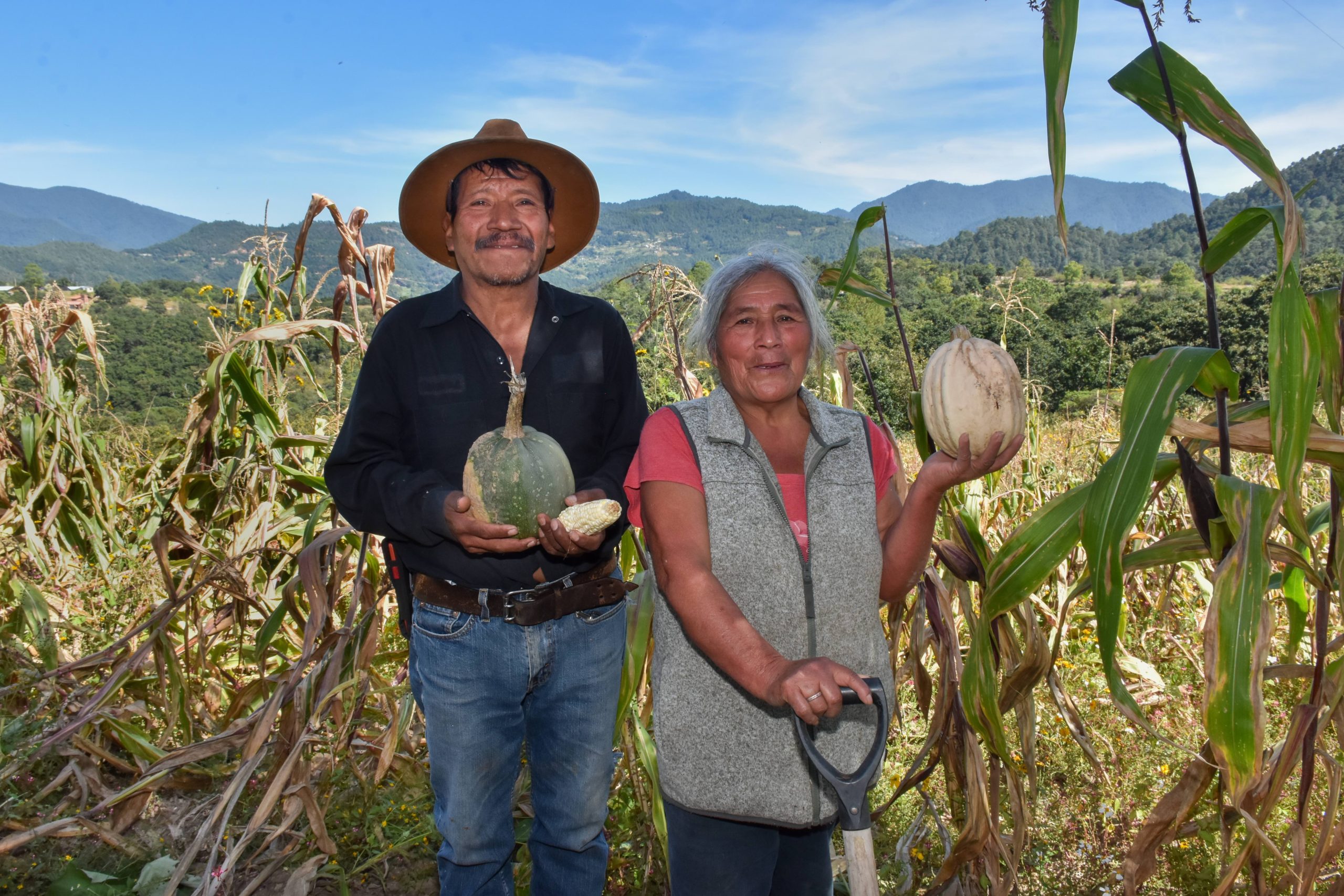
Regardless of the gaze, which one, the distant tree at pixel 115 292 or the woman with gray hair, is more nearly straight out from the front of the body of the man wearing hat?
the woman with gray hair

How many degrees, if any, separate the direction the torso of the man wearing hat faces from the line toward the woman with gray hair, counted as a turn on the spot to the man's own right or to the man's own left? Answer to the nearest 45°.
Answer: approximately 45° to the man's own left

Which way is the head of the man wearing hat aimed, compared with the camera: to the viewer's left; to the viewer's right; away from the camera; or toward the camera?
toward the camera

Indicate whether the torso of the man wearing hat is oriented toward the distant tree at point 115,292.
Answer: no

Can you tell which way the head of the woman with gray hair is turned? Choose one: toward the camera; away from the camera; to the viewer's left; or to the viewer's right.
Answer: toward the camera

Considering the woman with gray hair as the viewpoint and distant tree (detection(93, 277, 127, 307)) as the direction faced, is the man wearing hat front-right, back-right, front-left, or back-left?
front-left

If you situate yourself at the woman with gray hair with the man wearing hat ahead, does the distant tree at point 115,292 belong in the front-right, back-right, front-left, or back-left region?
front-right

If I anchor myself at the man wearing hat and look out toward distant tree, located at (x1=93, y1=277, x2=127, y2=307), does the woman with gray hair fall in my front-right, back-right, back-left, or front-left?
back-right

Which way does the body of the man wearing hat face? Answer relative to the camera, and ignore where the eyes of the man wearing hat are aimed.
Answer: toward the camera
